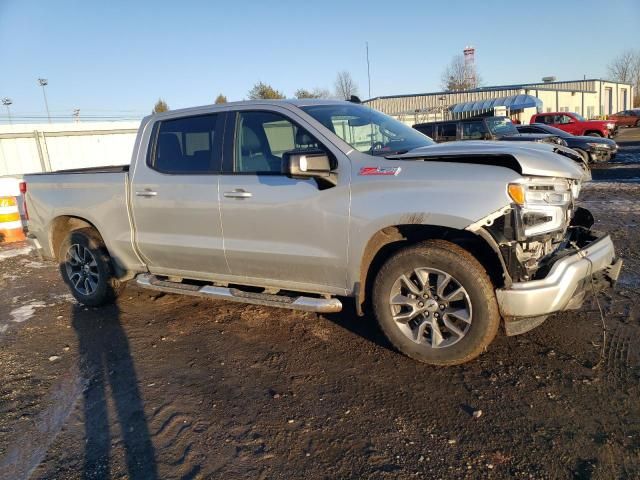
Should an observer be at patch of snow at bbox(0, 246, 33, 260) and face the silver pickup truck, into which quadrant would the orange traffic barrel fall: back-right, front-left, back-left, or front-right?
back-left

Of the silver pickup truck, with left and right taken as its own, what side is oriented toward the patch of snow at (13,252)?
back

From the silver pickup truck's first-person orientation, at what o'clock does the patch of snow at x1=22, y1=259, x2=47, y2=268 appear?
The patch of snow is roughly at 6 o'clock from the silver pickup truck.

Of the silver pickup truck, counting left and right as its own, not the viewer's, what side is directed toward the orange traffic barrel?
back

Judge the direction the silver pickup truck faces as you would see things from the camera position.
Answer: facing the viewer and to the right of the viewer

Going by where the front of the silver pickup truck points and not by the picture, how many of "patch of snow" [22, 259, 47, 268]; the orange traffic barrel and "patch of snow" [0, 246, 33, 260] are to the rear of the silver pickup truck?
3

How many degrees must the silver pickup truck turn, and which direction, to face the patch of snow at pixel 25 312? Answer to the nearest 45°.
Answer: approximately 180°
